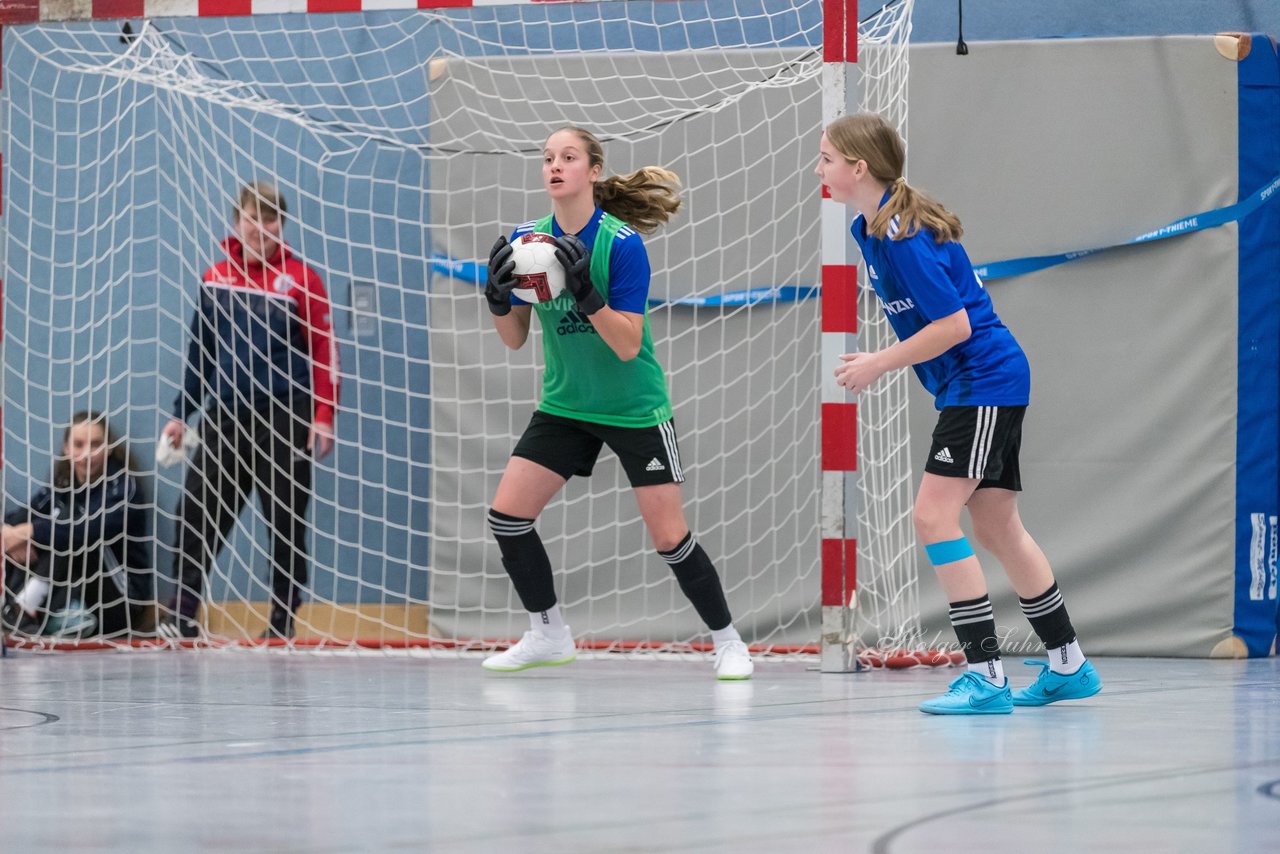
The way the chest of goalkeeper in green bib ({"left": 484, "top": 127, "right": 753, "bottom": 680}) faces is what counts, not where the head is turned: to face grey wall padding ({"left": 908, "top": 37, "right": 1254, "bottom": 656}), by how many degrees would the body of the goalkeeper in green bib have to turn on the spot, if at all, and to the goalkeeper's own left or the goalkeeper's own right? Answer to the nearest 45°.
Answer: approximately 180°

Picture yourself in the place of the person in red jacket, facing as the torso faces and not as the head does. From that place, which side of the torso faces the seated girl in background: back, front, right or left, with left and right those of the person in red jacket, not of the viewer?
right

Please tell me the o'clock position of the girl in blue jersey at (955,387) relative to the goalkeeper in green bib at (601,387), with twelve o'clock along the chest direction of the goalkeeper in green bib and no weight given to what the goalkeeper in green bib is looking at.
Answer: The girl in blue jersey is roughly at 9 o'clock from the goalkeeper in green bib.

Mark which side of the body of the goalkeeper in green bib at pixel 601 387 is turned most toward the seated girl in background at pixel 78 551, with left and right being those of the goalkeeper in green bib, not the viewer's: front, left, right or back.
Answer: right

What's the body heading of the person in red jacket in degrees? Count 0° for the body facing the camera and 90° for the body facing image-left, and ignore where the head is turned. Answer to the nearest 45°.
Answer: approximately 0°

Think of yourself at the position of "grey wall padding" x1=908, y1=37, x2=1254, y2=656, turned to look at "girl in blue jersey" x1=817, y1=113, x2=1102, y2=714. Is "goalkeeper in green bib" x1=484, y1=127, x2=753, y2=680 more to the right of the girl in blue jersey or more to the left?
right

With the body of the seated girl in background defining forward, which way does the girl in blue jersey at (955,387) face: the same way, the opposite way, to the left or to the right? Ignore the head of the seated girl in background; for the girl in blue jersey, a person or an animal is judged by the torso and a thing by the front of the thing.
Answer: to the right

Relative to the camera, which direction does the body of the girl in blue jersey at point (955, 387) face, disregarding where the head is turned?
to the viewer's left

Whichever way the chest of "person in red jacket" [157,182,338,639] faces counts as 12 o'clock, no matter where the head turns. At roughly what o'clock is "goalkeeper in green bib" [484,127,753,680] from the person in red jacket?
The goalkeeper in green bib is roughly at 11 o'clock from the person in red jacket.

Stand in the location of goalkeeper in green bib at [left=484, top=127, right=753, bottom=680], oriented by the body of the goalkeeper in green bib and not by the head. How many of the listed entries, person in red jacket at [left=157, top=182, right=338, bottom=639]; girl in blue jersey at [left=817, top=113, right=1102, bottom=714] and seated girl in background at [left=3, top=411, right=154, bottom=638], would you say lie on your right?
2

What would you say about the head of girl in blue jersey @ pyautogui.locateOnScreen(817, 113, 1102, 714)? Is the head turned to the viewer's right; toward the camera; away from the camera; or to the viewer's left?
to the viewer's left

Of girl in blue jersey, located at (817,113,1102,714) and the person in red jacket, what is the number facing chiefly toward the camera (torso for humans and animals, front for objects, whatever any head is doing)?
1
